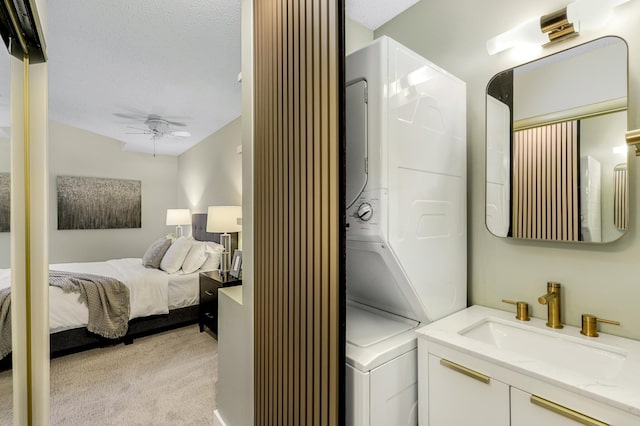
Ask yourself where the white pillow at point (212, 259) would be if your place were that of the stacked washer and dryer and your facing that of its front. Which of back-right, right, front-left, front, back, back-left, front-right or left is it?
right

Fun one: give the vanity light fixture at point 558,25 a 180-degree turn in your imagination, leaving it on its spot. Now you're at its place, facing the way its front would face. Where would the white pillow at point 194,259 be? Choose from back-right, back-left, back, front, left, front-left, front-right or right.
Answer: back-left

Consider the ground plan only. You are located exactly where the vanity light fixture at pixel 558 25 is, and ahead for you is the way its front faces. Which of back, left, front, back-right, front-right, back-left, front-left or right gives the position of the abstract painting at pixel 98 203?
front-right

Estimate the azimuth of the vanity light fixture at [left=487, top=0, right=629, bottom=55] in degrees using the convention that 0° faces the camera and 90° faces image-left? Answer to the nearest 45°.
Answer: approximately 45°
